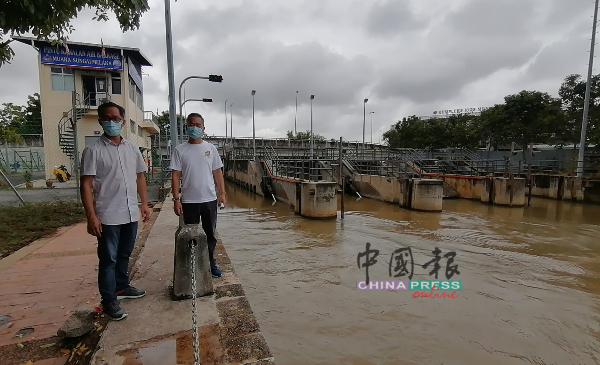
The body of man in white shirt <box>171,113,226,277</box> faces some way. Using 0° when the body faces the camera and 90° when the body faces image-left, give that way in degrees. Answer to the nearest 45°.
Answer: approximately 0°

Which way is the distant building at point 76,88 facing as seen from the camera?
toward the camera

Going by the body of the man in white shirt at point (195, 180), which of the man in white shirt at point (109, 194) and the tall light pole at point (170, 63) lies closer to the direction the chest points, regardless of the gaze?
the man in white shirt

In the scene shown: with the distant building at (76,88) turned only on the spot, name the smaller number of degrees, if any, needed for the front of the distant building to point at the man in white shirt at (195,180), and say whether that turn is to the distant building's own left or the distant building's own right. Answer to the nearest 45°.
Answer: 0° — it already faces them

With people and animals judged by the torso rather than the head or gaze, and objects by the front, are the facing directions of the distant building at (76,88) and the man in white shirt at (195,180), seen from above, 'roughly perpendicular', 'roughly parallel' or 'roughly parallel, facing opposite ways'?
roughly parallel

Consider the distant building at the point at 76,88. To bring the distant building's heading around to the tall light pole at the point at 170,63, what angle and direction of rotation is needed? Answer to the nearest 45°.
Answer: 0° — it already faces it

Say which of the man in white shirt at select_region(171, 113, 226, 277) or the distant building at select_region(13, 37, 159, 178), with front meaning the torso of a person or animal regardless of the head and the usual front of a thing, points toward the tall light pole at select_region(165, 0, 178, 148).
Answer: the distant building

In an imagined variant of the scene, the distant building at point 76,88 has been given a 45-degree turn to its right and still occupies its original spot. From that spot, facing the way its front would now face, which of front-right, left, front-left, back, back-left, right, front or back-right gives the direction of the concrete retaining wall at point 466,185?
left

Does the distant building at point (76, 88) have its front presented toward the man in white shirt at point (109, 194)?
yes
